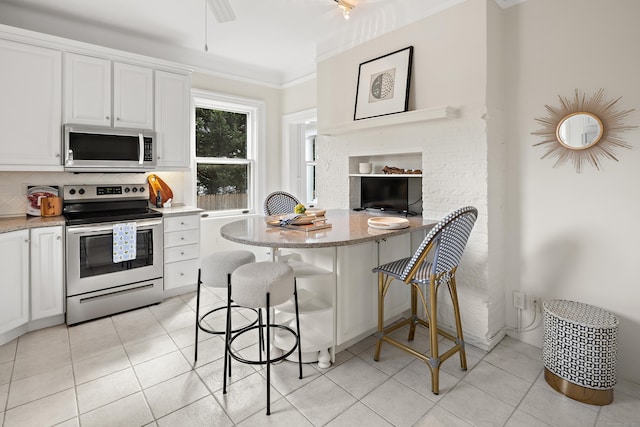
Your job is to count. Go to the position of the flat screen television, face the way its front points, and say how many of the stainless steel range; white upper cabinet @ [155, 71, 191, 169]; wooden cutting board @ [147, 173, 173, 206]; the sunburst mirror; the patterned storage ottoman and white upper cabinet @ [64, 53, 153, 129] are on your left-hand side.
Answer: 2

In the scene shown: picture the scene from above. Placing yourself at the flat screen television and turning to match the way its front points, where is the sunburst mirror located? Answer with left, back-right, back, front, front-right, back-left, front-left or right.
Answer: left

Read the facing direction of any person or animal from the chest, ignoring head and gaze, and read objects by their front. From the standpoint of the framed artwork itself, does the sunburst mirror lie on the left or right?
on its left

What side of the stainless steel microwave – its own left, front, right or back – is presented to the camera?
front

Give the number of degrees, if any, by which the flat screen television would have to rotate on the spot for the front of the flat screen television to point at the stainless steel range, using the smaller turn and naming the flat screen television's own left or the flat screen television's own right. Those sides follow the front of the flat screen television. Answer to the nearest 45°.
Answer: approximately 45° to the flat screen television's own right

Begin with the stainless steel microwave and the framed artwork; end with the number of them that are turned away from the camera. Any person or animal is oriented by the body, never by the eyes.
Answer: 0

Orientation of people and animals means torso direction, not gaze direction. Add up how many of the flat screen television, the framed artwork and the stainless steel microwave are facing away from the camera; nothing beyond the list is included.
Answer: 0

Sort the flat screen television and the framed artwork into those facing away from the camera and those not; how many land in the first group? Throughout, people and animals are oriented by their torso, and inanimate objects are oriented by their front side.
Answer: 0

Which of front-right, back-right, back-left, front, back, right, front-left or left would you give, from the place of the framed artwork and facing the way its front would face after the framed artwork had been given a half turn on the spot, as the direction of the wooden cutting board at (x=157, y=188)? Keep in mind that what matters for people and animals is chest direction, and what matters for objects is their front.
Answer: back-left

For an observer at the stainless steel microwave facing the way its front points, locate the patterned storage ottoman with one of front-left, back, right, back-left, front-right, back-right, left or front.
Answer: front-left

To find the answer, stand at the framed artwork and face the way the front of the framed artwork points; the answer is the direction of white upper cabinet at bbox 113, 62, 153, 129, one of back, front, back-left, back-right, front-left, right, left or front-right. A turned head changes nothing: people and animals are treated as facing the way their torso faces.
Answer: front-right

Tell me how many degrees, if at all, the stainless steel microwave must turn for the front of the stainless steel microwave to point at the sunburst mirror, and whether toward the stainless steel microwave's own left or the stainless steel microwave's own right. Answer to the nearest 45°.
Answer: approximately 45° to the stainless steel microwave's own left

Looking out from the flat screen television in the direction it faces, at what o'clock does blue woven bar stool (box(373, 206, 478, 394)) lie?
The blue woven bar stool is roughly at 10 o'clock from the flat screen television.

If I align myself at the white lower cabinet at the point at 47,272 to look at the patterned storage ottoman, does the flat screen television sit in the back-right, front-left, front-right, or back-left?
front-left
